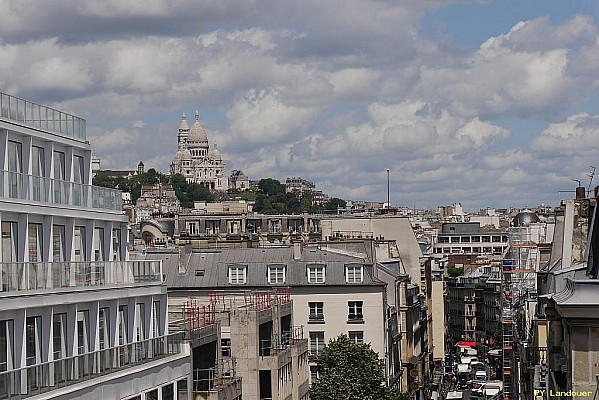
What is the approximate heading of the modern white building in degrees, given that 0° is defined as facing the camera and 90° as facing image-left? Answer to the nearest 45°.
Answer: approximately 315°

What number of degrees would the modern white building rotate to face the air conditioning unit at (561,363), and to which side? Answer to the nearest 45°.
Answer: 0° — it already faces it
